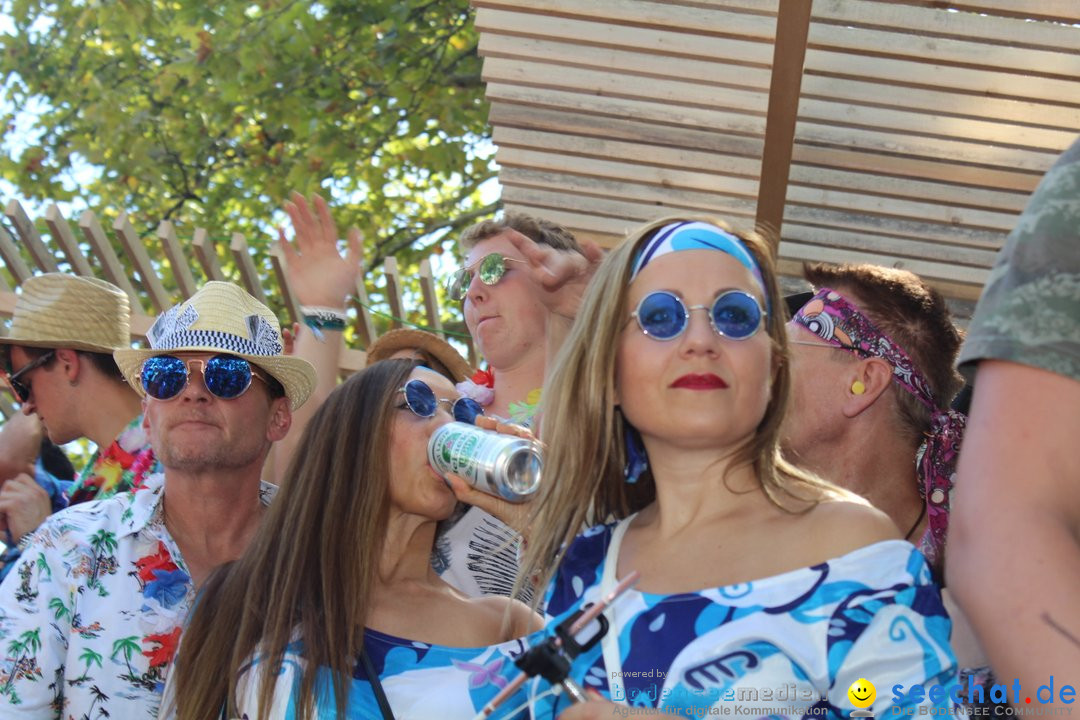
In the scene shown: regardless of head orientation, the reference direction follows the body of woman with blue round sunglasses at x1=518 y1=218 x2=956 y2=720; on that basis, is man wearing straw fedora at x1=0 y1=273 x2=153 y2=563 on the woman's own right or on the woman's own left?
on the woman's own right

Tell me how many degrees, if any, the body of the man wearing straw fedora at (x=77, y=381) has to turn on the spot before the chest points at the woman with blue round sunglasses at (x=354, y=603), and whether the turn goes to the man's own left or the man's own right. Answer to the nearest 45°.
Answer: approximately 90° to the man's own left

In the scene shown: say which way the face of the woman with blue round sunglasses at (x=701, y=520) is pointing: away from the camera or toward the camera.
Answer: toward the camera

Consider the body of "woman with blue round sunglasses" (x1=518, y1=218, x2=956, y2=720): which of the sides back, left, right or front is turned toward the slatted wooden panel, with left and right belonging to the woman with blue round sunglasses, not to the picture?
back

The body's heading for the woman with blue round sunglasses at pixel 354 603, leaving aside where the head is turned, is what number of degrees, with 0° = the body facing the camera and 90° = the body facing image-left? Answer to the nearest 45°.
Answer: approximately 315°

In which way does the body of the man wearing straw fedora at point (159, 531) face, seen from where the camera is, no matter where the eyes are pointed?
toward the camera

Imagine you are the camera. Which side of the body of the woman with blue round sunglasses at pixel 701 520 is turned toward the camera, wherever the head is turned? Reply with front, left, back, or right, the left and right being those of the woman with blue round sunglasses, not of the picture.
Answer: front

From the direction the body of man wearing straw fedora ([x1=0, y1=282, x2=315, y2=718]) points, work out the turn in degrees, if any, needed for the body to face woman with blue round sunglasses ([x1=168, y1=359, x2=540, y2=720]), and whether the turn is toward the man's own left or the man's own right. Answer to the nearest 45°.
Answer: approximately 45° to the man's own left

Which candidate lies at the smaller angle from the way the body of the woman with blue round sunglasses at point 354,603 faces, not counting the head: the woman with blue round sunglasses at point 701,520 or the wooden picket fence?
the woman with blue round sunglasses

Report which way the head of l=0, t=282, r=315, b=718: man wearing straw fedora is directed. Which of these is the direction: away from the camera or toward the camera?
toward the camera
